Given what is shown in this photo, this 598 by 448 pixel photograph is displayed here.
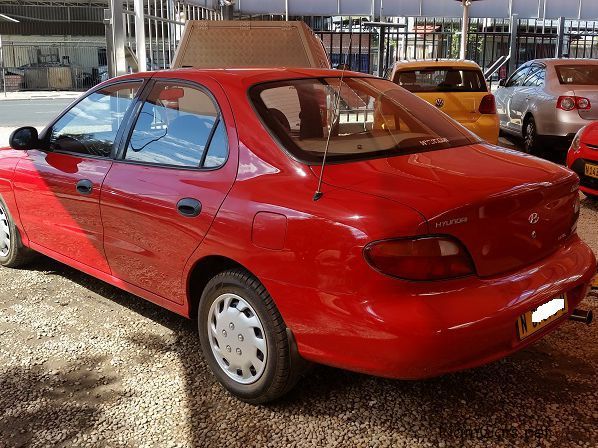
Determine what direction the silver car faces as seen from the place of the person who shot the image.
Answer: facing away from the viewer and to the left of the viewer

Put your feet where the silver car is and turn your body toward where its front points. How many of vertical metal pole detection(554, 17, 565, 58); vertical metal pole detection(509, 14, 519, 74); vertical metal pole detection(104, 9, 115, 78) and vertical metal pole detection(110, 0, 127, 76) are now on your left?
2

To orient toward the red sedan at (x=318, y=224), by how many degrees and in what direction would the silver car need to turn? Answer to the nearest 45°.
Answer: approximately 135° to its left

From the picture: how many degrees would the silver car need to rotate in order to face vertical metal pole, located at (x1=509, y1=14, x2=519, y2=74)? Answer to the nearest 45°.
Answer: approximately 45° to its right

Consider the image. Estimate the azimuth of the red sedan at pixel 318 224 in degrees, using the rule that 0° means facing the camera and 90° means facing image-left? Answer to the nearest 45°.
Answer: approximately 135°

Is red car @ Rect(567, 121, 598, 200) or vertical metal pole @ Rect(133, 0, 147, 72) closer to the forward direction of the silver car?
the vertical metal pole

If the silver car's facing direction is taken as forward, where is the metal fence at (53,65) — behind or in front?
in front
